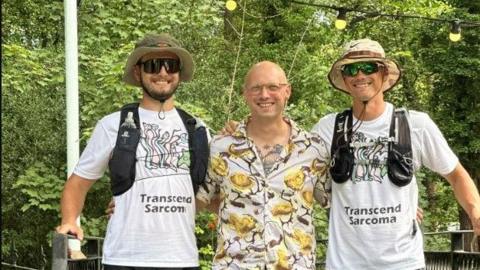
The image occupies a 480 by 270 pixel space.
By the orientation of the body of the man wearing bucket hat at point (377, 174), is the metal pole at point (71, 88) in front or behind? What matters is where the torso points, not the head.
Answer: behind

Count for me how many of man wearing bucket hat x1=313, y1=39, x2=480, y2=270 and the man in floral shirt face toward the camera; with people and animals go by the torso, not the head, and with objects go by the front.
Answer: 2

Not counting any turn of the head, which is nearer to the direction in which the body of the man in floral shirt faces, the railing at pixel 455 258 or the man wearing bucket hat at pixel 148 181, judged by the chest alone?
the man wearing bucket hat

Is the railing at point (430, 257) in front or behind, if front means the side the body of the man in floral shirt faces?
behind

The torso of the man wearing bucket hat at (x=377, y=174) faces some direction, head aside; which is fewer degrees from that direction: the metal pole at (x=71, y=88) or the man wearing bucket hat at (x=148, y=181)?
the man wearing bucket hat

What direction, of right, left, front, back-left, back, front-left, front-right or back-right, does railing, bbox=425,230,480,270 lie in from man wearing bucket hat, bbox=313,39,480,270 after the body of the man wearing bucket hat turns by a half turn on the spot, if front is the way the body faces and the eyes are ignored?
front

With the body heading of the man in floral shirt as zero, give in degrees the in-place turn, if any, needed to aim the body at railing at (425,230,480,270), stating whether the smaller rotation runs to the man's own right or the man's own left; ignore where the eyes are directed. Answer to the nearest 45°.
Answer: approximately 135° to the man's own left

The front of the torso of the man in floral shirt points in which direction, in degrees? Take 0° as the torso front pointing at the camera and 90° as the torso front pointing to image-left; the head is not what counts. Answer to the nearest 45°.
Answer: approximately 0°

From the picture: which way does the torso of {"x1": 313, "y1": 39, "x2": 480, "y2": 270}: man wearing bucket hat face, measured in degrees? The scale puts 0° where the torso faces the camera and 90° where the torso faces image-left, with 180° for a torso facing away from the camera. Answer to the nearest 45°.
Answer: approximately 0°
